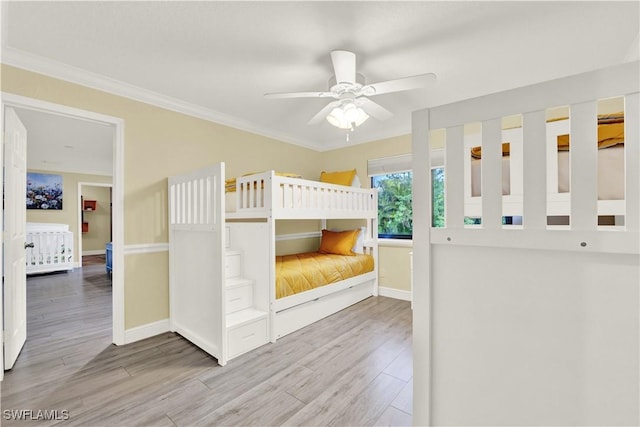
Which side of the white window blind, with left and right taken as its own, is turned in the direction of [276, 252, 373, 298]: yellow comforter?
front

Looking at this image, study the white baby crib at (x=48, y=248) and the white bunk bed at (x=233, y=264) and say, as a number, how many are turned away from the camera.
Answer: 0

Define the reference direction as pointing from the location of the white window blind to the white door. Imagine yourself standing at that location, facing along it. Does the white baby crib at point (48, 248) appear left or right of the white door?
right

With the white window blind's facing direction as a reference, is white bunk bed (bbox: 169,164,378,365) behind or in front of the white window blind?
in front

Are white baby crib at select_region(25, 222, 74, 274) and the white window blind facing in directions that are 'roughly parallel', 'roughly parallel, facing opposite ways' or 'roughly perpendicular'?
roughly perpendicular

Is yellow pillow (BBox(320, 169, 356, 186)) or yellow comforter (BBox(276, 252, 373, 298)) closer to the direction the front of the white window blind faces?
the yellow comforter

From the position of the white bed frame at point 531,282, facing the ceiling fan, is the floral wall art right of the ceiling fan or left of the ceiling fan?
left

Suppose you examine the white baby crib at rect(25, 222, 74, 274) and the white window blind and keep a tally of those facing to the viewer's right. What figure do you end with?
0

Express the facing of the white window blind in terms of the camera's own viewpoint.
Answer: facing the viewer and to the left of the viewer
